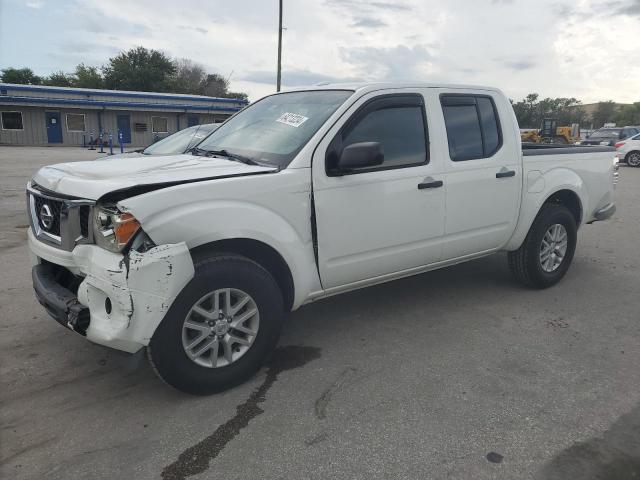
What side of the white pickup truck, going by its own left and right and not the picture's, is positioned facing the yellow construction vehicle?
back

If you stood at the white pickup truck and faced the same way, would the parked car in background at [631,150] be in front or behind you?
behind

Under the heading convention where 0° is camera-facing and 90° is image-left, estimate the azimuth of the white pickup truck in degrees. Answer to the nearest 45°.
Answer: approximately 45°

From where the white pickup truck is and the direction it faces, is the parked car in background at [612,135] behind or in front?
behind
